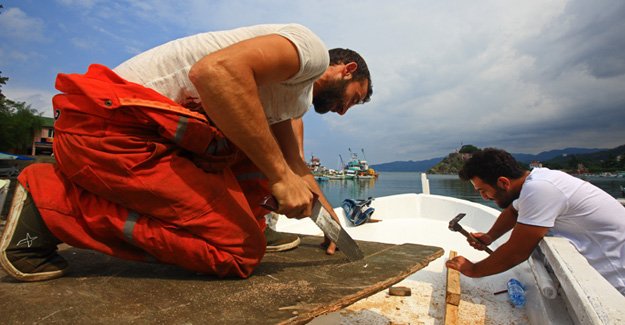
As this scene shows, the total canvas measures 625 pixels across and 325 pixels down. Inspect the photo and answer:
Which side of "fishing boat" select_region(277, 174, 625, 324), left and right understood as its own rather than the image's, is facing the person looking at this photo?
back

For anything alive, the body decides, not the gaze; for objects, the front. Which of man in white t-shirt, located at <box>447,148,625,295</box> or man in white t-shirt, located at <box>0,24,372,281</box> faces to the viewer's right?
man in white t-shirt, located at <box>0,24,372,281</box>

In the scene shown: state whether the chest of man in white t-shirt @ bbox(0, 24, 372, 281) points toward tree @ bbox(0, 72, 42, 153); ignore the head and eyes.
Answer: no

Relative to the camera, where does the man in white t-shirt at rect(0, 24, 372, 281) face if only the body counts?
to the viewer's right

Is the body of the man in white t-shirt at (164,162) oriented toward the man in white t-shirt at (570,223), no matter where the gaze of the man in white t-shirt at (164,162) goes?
yes

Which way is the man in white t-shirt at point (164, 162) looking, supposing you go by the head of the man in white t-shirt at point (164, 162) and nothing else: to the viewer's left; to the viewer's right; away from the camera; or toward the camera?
to the viewer's right

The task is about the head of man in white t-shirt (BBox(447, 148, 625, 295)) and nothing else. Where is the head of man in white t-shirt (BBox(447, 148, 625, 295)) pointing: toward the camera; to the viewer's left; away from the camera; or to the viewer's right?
to the viewer's left

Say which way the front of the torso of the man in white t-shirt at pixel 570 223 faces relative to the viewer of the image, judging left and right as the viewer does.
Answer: facing to the left of the viewer

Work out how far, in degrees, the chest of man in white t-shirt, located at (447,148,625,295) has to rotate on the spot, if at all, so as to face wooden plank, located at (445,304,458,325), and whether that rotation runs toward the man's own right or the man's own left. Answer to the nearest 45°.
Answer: approximately 45° to the man's own left

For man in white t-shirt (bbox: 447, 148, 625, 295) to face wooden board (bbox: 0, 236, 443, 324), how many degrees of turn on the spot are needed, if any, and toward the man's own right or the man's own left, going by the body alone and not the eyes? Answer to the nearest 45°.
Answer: approximately 45° to the man's own left
